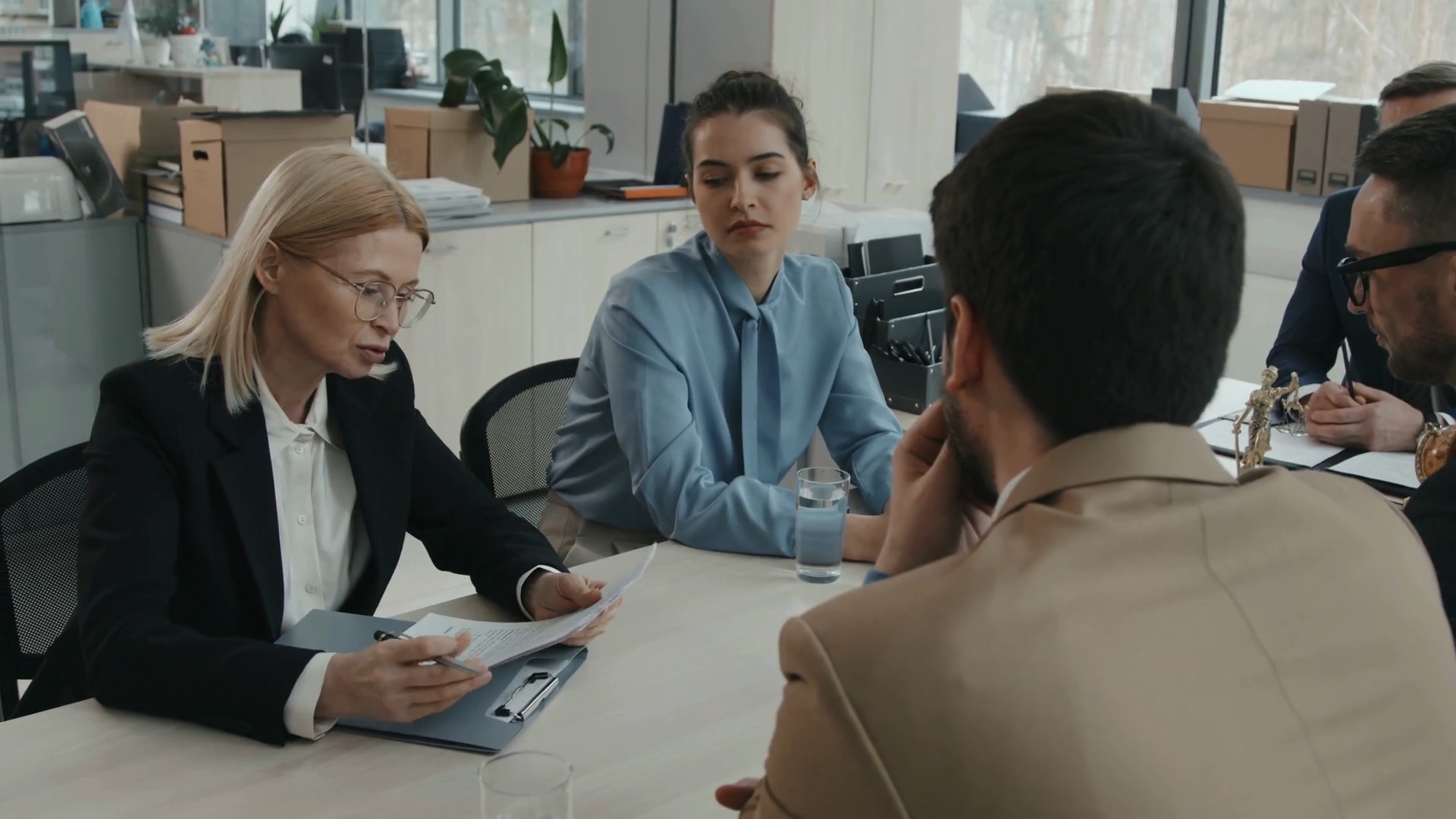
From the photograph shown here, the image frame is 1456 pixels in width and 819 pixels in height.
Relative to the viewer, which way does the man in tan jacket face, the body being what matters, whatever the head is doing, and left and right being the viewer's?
facing away from the viewer and to the left of the viewer

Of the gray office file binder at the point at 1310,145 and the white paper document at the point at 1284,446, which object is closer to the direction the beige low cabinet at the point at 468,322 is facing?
the white paper document

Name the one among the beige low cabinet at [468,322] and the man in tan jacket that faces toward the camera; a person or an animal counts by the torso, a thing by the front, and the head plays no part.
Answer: the beige low cabinet

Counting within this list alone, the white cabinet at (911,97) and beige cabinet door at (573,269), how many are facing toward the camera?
2

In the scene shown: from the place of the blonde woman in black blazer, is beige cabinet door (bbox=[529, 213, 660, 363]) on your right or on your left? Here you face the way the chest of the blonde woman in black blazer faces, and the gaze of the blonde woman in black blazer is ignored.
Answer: on your left

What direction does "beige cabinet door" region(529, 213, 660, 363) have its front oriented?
toward the camera

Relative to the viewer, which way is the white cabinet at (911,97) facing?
toward the camera

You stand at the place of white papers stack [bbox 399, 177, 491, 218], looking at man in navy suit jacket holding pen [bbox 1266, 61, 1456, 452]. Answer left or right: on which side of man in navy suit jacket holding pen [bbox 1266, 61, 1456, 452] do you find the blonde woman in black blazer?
right

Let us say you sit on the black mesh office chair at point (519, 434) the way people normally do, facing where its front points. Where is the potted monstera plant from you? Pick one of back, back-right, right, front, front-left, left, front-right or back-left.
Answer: back-left

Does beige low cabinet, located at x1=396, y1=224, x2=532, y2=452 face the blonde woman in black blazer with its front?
yes

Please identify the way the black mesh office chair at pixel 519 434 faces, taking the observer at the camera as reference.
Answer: facing the viewer and to the right of the viewer

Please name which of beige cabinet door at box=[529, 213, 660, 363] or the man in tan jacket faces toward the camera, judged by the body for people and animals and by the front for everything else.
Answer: the beige cabinet door

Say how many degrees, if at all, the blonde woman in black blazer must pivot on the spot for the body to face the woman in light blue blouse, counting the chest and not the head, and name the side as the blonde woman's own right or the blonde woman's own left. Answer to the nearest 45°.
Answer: approximately 90° to the blonde woman's own left

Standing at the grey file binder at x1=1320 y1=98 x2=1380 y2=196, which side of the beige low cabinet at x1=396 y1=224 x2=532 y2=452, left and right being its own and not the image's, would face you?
left

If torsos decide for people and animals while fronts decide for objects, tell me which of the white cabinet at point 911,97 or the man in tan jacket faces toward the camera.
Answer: the white cabinet

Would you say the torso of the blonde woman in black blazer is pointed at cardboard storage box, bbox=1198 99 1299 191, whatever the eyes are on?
no

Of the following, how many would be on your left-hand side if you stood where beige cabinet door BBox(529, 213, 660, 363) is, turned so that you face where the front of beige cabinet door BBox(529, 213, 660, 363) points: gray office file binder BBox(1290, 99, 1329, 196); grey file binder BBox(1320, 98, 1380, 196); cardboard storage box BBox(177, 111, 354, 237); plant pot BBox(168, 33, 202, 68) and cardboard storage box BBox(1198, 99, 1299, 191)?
3

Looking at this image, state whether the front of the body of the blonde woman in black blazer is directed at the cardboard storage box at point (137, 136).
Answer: no

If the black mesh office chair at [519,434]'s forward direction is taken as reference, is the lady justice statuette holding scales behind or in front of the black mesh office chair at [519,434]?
in front

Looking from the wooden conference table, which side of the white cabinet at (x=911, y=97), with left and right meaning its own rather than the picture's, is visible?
front

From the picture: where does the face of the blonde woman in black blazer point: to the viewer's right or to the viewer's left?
to the viewer's right
